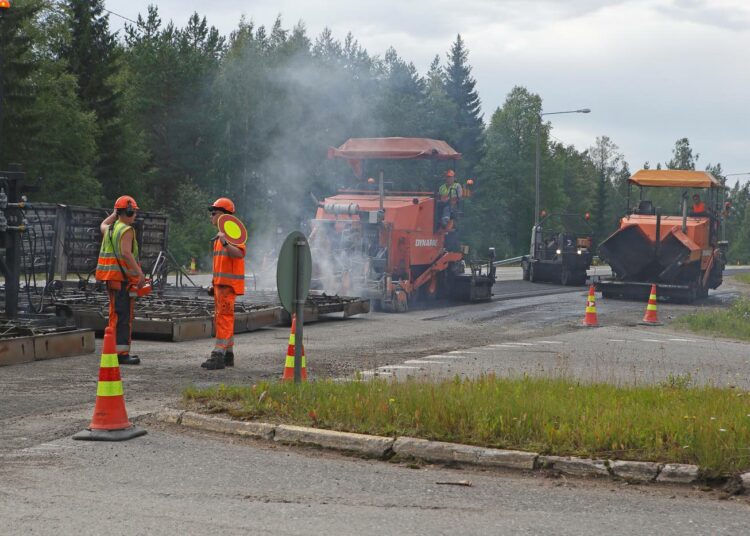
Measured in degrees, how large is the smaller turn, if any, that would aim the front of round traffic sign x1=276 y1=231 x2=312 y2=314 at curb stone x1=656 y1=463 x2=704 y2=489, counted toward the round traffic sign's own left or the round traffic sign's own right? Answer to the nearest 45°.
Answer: approximately 180°

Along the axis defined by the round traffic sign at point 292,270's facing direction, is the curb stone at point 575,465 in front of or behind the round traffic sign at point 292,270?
behind

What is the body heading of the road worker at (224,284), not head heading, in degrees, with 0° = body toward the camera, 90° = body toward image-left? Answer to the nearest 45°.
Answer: approximately 90°

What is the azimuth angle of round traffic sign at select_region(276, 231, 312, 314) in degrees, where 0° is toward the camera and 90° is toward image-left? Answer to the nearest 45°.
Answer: approximately 135°

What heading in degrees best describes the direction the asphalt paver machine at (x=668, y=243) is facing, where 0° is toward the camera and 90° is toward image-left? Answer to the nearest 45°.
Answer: approximately 45°

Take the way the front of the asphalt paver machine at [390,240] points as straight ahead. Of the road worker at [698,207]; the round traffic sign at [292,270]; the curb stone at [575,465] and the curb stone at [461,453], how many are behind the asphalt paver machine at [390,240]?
1

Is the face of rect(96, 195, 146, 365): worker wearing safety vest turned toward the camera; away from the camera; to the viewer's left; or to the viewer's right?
to the viewer's right

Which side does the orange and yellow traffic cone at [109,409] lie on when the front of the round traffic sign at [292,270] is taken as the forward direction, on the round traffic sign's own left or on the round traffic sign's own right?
on the round traffic sign's own left

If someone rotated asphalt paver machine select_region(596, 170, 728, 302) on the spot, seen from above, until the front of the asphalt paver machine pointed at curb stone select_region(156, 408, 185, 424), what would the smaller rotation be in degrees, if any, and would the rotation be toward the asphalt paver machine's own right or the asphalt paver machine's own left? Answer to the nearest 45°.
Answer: approximately 45° to the asphalt paver machine's own left

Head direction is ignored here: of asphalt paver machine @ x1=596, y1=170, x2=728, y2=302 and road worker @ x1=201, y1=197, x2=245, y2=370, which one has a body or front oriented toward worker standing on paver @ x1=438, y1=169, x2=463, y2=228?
the asphalt paver machine

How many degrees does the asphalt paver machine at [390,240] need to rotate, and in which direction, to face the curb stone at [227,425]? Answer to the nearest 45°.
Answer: approximately 45° to its left

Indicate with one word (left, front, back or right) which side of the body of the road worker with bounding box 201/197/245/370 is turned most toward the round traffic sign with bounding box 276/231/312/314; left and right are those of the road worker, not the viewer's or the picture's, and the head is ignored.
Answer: left

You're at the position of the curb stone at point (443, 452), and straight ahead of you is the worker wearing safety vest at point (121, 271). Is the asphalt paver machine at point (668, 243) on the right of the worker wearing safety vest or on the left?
right
